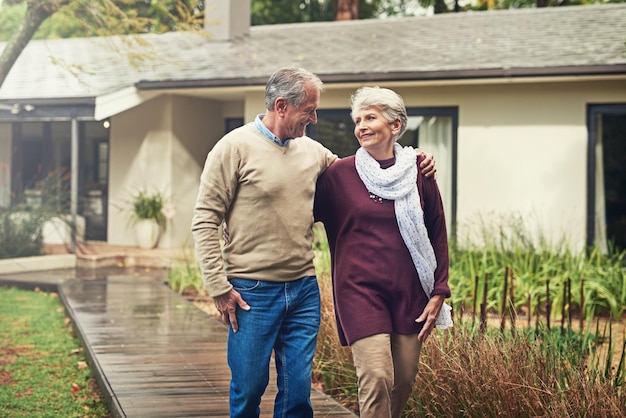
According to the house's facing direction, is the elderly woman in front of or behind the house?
in front

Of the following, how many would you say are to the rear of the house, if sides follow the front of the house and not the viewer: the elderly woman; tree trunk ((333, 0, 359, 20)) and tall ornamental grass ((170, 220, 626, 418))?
1

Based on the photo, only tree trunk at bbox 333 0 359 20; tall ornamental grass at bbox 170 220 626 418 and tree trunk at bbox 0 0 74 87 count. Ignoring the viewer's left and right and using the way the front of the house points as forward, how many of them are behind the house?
1

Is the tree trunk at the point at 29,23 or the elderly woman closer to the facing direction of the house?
the elderly woman

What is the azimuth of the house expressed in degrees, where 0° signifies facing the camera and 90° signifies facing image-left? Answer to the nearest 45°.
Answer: approximately 0°

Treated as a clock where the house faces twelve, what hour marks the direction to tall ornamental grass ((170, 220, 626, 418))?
The tall ornamental grass is roughly at 12 o'clock from the house.

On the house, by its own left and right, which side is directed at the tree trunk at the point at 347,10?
back

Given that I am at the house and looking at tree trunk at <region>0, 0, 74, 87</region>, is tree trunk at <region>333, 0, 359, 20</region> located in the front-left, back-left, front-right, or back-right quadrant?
back-right

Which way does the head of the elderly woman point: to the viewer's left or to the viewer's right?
to the viewer's left

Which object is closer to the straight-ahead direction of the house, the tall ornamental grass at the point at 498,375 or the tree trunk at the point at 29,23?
the tall ornamental grass
